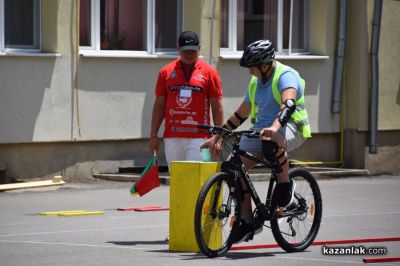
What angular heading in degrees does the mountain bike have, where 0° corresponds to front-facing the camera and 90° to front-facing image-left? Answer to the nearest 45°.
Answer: approximately 45°

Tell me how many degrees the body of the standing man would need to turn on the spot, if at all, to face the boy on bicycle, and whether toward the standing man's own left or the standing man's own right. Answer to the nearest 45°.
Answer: approximately 45° to the standing man's own left

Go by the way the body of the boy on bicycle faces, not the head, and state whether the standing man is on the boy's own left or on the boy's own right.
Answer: on the boy's own right

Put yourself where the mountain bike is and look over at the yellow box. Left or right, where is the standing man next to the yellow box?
right
